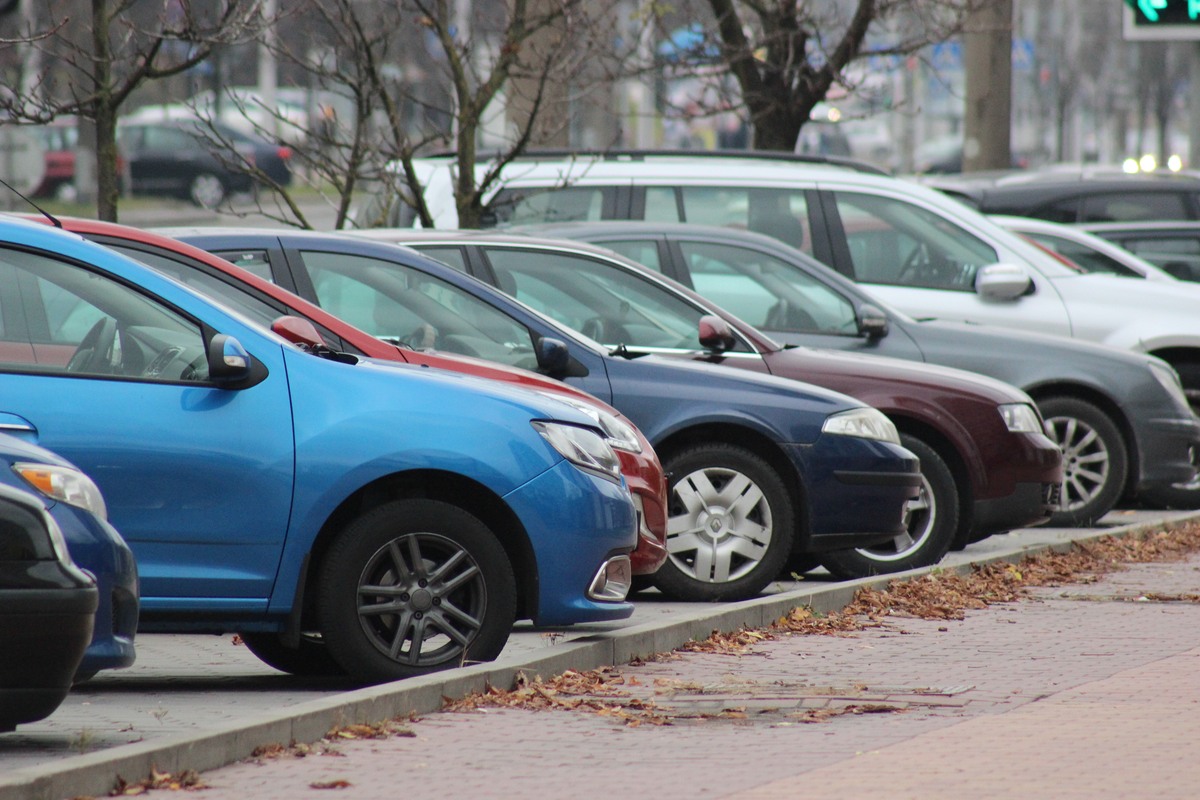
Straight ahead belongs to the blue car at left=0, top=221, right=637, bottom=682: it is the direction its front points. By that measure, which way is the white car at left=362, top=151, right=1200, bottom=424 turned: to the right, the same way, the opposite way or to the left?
the same way

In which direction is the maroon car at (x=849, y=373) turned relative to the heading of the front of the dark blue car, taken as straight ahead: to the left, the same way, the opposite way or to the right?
the same way

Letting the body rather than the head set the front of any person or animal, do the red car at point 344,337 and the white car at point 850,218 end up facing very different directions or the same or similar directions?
same or similar directions

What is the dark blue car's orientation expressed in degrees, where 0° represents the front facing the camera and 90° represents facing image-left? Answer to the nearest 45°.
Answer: approximately 270°

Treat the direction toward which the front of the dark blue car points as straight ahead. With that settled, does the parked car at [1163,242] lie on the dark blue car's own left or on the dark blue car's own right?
on the dark blue car's own left

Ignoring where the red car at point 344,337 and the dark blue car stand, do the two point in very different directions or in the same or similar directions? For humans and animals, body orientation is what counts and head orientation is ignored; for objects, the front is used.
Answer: same or similar directions

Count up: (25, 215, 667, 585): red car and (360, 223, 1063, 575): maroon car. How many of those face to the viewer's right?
2

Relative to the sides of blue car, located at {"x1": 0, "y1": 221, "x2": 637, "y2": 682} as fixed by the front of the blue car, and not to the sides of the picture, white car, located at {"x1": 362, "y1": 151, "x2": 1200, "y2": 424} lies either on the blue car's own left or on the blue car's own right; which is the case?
on the blue car's own left

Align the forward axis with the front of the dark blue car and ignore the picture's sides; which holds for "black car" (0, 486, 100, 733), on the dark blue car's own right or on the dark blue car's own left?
on the dark blue car's own right

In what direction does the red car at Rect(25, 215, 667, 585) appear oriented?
to the viewer's right

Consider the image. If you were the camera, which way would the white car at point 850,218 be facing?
facing to the right of the viewer

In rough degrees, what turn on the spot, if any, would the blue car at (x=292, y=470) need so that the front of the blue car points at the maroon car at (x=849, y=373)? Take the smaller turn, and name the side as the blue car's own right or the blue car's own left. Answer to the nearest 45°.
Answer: approximately 45° to the blue car's own left

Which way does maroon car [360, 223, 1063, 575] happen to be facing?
to the viewer's right

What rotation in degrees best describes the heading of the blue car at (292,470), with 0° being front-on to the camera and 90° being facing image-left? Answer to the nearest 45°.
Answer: approximately 270°

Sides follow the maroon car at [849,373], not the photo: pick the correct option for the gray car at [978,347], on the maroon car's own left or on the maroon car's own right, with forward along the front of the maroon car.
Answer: on the maroon car's own left

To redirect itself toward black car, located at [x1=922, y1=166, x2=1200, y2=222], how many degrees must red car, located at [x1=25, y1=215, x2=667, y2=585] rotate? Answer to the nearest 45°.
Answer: approximately 45° to its left
